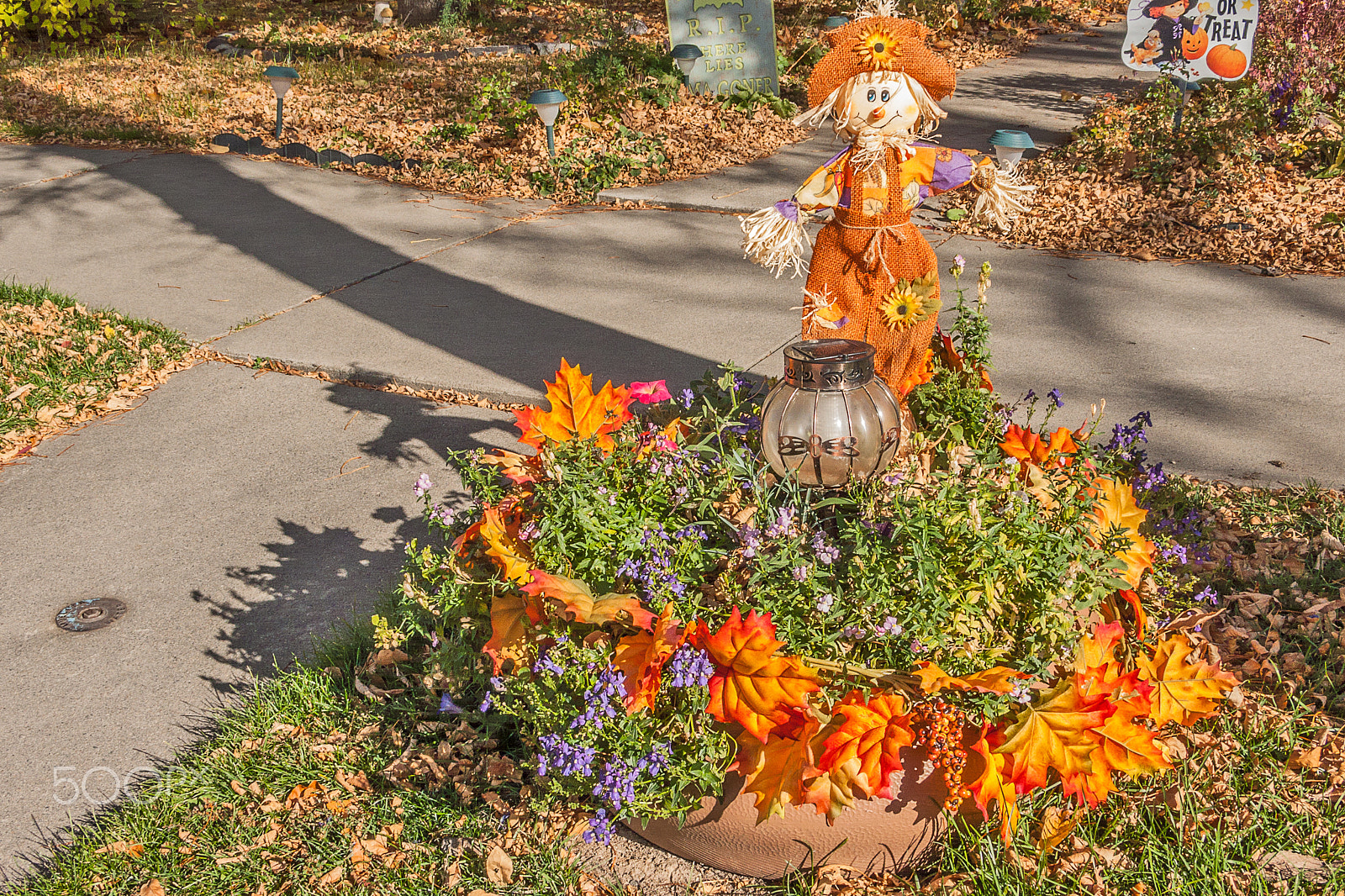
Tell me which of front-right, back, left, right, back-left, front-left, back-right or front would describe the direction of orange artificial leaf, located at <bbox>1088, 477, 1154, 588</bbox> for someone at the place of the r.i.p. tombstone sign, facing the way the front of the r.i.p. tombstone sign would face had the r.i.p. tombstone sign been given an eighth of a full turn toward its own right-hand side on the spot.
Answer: front-left

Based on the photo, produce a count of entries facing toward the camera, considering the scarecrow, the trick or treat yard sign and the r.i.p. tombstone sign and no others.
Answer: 3

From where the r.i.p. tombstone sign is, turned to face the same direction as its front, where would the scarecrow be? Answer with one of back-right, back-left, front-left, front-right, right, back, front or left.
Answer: front

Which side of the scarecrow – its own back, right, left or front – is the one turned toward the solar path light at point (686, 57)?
back

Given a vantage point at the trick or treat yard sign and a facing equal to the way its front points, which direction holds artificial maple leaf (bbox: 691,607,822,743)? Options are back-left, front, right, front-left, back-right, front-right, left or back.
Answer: front

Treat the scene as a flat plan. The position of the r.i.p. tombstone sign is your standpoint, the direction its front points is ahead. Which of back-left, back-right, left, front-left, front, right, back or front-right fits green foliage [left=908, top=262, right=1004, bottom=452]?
front

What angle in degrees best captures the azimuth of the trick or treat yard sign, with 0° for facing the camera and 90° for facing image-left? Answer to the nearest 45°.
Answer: approximately 0°

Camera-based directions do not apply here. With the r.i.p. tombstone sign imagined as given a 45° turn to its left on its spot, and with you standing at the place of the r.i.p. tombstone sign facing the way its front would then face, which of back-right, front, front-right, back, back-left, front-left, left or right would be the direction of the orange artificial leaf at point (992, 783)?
front-right

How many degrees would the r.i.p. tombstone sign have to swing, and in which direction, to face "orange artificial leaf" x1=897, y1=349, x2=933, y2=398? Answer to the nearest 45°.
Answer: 0° — it already faces it

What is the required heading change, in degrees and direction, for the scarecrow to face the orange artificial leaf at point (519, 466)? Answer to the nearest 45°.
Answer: approximately 45° to its right

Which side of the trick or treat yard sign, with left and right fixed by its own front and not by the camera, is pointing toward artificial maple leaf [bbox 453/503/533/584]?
front
